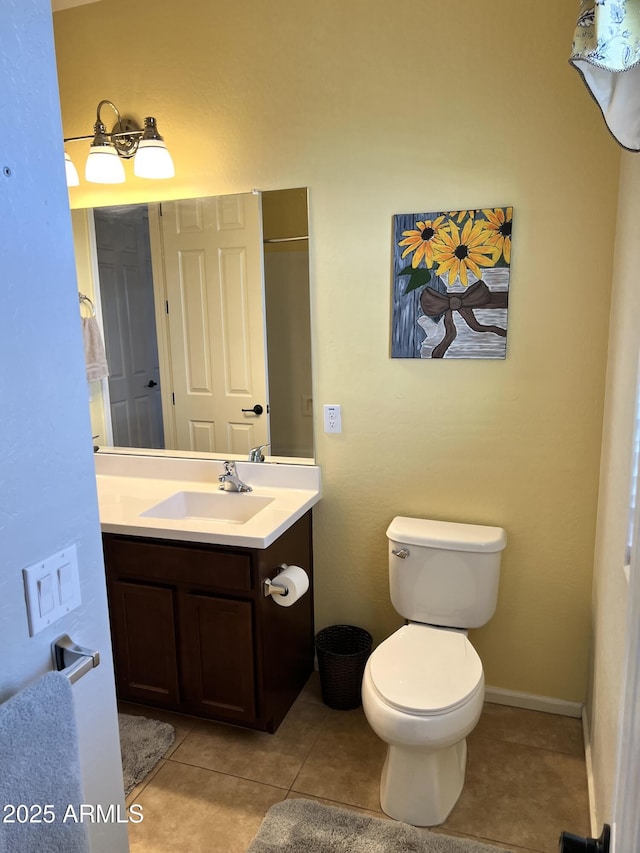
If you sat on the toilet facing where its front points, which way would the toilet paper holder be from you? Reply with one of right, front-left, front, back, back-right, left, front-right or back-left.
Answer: right

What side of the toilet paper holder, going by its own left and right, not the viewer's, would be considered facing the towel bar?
right

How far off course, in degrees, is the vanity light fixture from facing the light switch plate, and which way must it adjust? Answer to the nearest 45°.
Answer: approximately 45° to its left

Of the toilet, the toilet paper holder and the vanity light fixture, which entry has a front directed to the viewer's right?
the toilet paper holder

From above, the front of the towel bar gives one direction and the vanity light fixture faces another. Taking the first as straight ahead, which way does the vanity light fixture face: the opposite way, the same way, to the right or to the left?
to the right

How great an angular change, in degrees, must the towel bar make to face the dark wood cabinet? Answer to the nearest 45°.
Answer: approximately 90° to its left

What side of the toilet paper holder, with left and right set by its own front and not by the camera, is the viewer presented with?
right

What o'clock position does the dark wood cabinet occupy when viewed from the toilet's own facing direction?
The dark wood cabinet is roughly at 3 o'clock from the toilet.

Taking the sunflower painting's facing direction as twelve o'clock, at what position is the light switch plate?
The light switch plate is roughly at 1 o'clock from the sunflower painting.

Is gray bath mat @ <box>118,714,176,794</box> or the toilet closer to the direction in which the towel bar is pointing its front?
the toilet

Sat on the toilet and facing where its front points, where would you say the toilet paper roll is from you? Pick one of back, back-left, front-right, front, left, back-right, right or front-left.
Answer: right

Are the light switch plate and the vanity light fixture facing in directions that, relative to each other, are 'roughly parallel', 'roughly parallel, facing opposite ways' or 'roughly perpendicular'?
roughly perpendicular
